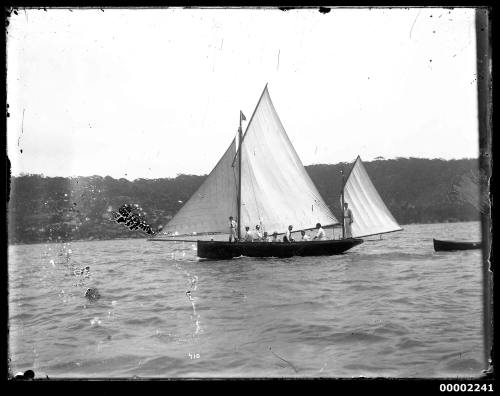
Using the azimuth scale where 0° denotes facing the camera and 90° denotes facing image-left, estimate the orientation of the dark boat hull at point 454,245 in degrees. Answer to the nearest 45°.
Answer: approximately 90°

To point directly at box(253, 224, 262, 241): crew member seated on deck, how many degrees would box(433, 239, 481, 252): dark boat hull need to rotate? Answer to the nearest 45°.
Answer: approximately 45° to its right

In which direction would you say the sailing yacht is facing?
to the viewer's left

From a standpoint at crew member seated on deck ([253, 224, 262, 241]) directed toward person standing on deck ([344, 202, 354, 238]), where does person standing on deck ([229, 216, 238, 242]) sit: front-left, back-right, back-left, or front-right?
back-right

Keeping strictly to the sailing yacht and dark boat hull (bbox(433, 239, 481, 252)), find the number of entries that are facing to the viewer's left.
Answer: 2

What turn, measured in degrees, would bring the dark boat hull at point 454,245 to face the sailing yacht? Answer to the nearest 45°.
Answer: approximately 45° to its right
